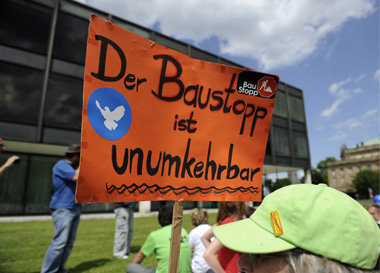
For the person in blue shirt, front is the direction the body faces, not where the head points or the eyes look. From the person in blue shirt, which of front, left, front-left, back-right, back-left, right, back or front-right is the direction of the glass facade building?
left

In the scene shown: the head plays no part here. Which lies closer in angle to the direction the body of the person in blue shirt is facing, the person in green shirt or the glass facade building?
the person in green shirt

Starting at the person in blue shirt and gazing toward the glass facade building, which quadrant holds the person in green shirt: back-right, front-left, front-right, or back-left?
back-right

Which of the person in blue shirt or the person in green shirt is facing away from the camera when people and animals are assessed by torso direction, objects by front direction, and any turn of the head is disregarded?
the person in green shirt

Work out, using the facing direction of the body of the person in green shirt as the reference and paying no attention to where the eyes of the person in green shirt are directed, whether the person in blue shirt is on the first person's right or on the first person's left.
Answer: on the first person's left

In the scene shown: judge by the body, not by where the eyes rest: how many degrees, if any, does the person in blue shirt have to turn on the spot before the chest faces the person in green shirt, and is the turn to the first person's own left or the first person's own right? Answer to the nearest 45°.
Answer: approximately 45° to the first person's own right

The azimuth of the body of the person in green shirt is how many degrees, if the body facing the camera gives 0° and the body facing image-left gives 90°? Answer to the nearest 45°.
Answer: approximately 180°

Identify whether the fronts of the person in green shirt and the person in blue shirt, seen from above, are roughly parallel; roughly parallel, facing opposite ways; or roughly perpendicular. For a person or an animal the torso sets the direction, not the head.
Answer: roughly perpendicular

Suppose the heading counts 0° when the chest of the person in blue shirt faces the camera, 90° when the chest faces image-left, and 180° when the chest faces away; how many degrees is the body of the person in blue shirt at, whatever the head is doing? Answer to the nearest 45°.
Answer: approximately 270°
